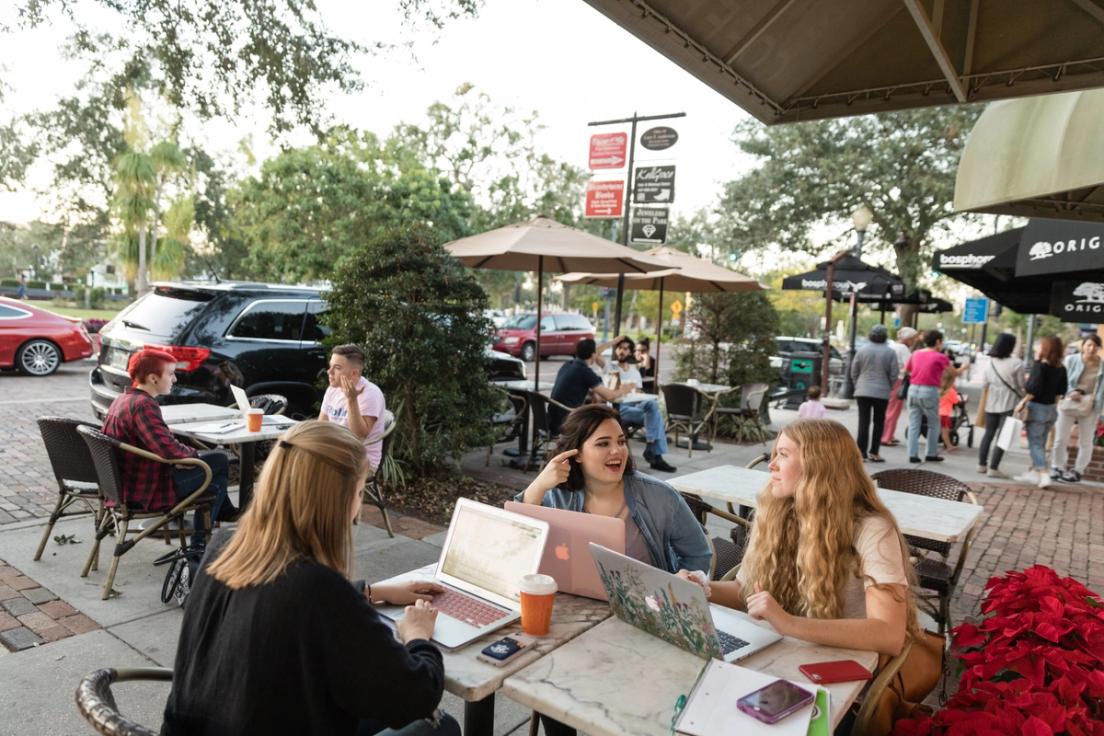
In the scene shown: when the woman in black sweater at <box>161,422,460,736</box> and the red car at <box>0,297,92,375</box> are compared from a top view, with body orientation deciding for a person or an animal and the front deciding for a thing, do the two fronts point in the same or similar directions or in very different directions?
very different directions

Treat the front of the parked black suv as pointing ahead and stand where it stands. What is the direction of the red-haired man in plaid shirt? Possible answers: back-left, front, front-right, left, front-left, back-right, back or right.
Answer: back-right

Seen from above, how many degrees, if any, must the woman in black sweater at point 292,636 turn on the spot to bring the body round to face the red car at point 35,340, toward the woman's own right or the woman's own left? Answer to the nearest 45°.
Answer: approximately 45° to the woman's own left

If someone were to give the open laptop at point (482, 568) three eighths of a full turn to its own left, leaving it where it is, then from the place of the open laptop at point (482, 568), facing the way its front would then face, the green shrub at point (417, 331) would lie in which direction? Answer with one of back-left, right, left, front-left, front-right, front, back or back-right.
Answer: left

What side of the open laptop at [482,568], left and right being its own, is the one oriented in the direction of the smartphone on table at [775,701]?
left

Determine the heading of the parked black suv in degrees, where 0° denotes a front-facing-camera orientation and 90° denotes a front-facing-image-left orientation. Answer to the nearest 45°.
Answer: approximately 225°

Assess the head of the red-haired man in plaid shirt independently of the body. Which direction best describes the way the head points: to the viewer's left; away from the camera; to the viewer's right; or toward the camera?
to the viewer's right

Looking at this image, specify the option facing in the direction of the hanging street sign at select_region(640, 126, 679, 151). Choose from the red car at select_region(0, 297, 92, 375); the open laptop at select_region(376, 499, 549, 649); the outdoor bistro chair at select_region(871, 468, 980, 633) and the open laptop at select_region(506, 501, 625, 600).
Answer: the open laptop at select_region(506, 501, 625, 600)

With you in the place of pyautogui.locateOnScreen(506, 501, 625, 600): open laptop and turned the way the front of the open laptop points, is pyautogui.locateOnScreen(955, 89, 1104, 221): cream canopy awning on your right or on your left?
on your right

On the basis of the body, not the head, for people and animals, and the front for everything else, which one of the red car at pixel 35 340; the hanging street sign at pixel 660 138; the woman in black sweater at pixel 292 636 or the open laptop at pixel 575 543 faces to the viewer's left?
the red car

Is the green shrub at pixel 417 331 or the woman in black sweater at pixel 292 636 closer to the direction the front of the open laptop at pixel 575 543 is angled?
the green shrub
